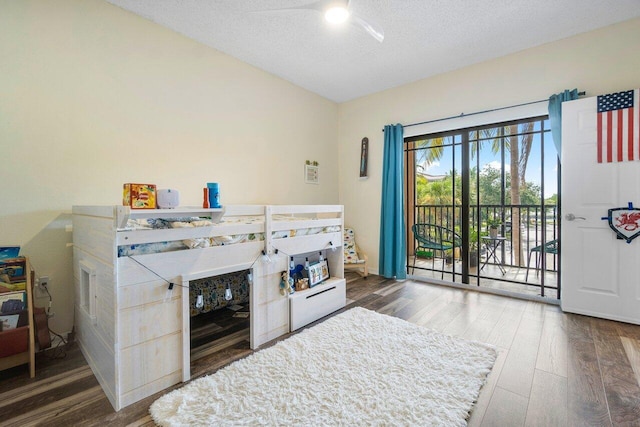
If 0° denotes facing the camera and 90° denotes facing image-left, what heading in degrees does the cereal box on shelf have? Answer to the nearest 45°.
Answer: approximately 315°

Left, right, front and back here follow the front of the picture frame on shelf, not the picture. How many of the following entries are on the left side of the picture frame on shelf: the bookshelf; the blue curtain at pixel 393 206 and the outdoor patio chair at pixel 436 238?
2

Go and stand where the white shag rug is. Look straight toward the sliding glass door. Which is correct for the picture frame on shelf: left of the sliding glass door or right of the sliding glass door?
left

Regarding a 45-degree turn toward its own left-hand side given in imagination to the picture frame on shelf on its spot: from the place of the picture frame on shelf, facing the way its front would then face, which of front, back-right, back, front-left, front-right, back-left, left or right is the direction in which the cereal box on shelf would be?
back-right

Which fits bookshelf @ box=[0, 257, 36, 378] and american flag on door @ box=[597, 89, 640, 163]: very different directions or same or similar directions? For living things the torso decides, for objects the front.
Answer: very different directions
